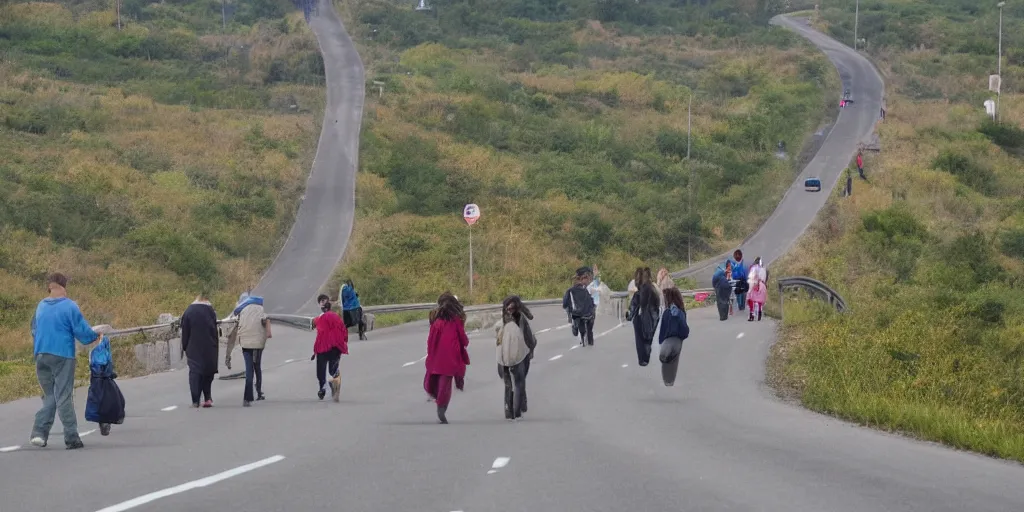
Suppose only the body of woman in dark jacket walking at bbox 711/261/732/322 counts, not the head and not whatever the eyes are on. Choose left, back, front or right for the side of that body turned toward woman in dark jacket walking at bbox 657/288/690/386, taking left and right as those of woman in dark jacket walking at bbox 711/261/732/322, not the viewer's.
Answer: back

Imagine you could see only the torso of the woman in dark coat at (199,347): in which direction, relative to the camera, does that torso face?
away from the camera

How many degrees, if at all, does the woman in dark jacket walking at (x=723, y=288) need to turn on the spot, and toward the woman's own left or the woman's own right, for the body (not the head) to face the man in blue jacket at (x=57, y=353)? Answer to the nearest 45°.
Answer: approximately 180°

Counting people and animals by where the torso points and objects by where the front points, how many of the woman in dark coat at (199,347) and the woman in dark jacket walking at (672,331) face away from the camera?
2

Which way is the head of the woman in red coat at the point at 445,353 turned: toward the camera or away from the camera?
away from the camera

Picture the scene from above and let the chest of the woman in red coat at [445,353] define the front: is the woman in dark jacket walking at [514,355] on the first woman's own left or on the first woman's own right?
on the first woman's own right

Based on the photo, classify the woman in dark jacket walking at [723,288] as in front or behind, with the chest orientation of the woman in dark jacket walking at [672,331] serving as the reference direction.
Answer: in front

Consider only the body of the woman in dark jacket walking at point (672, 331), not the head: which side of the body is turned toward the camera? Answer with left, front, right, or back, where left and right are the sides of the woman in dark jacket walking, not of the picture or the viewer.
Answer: back

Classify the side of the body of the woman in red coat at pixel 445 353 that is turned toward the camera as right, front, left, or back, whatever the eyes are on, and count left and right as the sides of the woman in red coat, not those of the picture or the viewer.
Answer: back

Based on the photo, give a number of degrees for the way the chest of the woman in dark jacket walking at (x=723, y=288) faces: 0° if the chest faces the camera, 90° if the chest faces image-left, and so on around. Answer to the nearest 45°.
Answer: approximately 180°

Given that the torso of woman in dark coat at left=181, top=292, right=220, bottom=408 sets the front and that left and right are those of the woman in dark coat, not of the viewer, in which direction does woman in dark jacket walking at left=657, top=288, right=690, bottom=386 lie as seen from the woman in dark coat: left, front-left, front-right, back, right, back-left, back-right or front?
right

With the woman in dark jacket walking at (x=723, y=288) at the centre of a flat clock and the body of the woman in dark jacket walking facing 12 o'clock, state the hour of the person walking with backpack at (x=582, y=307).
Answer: The person walking with backpack is roughly at 7 o'clock from the woman in dark jacket walking.

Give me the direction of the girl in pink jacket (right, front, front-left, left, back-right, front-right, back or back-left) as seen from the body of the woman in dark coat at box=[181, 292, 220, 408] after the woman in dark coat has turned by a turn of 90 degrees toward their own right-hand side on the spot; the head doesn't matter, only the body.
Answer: front-left

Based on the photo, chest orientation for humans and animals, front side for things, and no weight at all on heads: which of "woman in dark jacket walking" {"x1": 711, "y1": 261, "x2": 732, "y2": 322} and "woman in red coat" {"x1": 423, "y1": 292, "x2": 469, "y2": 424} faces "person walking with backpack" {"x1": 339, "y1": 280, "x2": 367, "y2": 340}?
the woman in red coat
